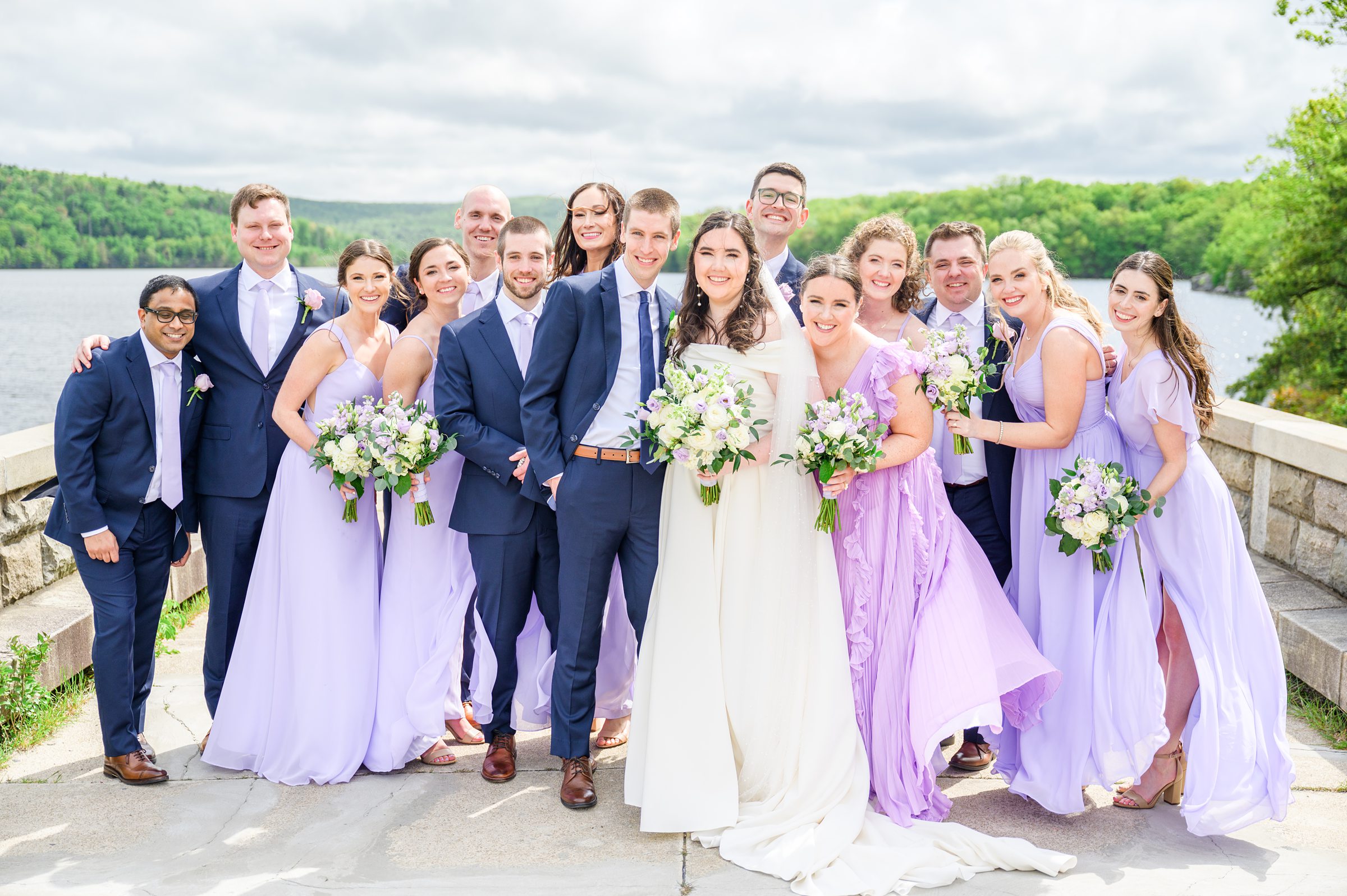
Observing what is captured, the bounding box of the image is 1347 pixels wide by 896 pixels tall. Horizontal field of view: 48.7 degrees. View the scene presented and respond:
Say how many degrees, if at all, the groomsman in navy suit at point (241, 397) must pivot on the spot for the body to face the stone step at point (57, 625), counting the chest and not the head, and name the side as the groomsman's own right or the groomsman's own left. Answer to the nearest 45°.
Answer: approximately 135° to the groomsman's own right

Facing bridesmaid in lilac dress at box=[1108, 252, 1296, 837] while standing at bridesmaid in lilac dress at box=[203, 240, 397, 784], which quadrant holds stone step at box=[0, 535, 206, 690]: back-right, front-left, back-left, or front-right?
back-left

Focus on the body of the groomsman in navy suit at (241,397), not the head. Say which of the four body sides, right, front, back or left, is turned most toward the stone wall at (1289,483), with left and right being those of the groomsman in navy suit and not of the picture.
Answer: left

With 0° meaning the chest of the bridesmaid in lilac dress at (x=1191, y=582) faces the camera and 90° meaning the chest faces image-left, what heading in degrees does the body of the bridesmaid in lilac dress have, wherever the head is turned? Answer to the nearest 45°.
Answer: approximately 45°

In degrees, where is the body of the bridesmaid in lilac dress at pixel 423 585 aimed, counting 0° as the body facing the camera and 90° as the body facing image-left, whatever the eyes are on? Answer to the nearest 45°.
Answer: approximately 315°

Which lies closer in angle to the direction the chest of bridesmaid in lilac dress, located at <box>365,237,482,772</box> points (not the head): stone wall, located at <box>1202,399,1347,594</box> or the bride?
the bride

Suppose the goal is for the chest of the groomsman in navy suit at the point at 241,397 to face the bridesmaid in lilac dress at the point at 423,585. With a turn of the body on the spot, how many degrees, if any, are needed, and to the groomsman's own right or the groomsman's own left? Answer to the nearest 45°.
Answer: approximately 45° to the groomsman's own left

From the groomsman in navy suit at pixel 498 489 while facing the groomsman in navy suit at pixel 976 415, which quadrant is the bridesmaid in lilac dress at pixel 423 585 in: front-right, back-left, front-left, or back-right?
back-left
